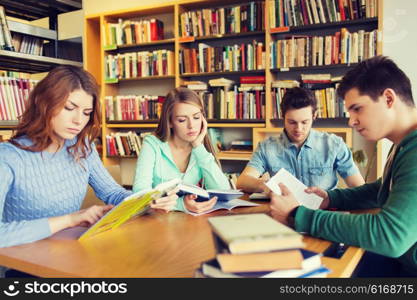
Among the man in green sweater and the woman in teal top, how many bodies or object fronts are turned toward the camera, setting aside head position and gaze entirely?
1

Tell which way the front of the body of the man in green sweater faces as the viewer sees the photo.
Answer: to the viewer's left

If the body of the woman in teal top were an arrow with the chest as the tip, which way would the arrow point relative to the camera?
toward the camera

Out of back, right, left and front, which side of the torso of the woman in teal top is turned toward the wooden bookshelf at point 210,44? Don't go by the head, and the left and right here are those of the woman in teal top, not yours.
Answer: back

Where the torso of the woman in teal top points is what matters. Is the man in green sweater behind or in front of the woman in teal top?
in front

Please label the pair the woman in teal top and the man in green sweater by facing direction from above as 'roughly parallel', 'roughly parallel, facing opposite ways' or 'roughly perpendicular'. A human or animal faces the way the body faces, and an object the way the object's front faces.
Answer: roughly perpendicular

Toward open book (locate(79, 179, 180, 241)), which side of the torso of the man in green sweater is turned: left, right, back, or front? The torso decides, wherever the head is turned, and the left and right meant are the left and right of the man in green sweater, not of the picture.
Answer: front

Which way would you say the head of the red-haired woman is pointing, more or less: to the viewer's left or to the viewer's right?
to the viewer's right

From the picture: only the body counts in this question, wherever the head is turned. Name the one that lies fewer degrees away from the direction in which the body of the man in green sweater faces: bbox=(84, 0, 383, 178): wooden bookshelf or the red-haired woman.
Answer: the red-haired woman

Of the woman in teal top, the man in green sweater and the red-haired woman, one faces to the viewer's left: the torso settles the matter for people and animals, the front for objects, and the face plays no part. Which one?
the man in green sweater

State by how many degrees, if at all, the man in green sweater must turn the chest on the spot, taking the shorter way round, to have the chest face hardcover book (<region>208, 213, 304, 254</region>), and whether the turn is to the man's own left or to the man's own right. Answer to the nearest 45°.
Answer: approximately 90° to the man's own left

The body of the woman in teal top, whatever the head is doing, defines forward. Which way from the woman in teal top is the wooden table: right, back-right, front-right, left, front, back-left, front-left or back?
front

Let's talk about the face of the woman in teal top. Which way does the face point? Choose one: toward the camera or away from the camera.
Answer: toward the camera

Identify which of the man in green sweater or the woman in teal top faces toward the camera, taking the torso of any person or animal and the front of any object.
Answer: the woman in teal top

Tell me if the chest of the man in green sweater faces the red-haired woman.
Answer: yes
